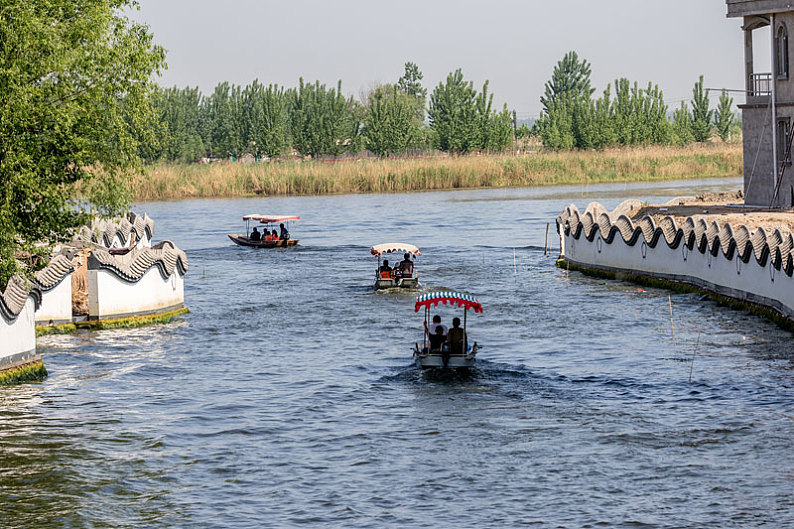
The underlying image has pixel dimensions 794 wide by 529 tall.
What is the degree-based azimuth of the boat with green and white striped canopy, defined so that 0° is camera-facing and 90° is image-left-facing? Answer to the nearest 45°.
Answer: approximately 180°

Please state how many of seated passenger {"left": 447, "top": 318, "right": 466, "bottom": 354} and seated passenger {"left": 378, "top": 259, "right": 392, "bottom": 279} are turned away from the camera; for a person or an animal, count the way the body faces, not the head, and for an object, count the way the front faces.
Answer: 2

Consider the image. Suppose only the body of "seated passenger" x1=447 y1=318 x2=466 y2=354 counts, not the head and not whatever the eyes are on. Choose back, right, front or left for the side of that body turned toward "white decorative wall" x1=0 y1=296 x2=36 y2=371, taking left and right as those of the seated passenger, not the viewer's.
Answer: left

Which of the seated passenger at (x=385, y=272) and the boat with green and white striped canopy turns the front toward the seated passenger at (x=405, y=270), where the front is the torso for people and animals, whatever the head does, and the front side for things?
the boat with green and white striped canopy

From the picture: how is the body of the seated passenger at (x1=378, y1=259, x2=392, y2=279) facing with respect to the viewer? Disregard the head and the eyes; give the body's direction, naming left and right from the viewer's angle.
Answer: facing away from the viewer

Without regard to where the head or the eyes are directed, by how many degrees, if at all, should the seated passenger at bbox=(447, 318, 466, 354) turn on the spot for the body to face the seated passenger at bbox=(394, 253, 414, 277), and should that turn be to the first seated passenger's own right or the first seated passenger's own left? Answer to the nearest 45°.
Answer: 0° — they already face them

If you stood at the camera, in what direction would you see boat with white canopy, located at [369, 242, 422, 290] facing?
facing away from the viewer

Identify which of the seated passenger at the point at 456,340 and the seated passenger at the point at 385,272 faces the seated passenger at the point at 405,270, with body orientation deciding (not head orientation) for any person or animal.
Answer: the seated passenger at the point at 456,340

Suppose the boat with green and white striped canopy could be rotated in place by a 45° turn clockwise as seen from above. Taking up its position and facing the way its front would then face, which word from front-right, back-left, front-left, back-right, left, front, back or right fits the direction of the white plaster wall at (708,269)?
front

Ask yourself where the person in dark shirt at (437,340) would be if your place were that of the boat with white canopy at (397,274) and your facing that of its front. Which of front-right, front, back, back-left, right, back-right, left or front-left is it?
back

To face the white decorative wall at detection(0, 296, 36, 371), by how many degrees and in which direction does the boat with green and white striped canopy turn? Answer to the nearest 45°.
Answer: approximately 90° to its left

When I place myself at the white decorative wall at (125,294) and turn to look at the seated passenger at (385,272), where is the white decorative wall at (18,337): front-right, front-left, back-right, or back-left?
back-right

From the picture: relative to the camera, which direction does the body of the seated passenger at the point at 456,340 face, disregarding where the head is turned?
away from the camera

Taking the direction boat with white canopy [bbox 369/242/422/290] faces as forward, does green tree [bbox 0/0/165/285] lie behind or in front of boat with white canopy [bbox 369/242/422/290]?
behind
